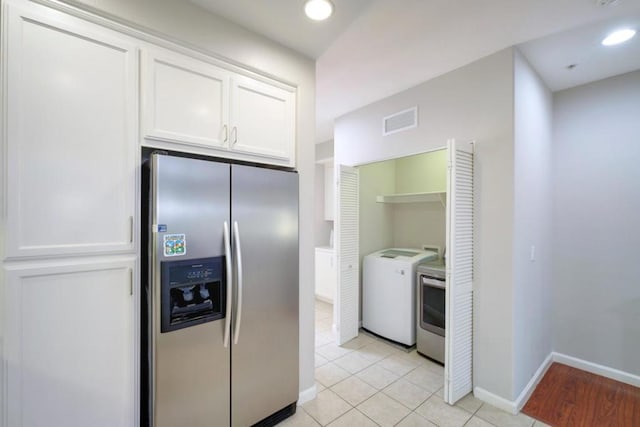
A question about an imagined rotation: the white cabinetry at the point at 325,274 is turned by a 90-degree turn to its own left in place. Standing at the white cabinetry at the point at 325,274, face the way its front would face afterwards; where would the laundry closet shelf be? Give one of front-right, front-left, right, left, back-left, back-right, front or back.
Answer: front

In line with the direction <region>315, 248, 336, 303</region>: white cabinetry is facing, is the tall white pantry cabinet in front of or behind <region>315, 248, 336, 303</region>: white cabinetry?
in front

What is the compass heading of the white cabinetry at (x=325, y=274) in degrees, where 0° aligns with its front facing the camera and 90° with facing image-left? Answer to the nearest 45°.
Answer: approximately 45°

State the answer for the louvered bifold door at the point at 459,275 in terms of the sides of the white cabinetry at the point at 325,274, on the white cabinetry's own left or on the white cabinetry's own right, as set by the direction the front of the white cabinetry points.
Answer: on the white cabinetry's own left

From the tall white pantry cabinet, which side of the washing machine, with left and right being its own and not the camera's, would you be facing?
front

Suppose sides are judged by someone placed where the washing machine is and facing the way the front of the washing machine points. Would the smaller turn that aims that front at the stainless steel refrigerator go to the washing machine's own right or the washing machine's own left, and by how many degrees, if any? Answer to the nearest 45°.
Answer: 0° — it already faces it

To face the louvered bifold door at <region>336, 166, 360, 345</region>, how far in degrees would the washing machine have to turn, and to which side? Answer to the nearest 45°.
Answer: approximately 45° to its right

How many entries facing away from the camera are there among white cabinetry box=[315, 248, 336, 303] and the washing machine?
0

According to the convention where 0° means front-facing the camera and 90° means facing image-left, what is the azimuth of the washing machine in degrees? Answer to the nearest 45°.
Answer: approximately 45°

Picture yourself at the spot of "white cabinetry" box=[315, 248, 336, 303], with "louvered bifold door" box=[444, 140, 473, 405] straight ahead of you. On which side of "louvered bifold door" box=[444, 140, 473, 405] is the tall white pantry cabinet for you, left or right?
right

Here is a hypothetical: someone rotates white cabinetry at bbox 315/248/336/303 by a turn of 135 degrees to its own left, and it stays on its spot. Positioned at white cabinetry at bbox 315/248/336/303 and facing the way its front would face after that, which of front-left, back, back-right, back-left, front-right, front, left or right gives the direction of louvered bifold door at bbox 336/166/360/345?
right

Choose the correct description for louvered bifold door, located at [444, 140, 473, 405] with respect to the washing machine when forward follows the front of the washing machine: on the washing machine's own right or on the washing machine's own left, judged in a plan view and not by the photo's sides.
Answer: on the washing machine's own left
